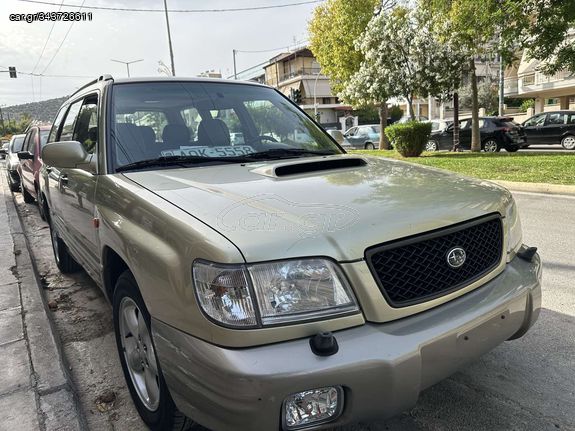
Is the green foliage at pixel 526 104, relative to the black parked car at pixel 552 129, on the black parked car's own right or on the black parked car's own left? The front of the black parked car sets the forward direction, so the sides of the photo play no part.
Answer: on the black parked car's own right

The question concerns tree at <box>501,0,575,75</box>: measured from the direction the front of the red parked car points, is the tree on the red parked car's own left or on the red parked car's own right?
on the red parked car's own left

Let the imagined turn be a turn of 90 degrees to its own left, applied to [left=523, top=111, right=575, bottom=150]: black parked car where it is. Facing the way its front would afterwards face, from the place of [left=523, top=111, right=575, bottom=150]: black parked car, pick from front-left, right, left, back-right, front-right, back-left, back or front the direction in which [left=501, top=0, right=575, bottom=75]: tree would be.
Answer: front

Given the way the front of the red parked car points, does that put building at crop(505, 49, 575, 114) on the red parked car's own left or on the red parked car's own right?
on the red parked car's own left

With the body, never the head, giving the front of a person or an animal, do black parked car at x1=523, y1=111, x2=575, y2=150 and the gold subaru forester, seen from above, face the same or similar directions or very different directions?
very different directions

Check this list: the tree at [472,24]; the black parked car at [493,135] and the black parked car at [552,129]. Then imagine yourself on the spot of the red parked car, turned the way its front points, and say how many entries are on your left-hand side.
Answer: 3

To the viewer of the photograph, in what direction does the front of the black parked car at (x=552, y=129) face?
facing to the left of the viewer

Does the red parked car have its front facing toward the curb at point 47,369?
yes

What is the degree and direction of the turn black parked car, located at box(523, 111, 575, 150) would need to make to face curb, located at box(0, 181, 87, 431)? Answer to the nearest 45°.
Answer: approximately 90° to its left

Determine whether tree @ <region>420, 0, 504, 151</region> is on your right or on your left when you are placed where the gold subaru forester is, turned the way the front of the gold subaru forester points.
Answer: on your left

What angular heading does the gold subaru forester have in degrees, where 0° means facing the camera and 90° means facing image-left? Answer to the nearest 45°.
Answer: approximately 315°

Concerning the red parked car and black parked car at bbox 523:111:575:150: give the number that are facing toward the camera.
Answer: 1
